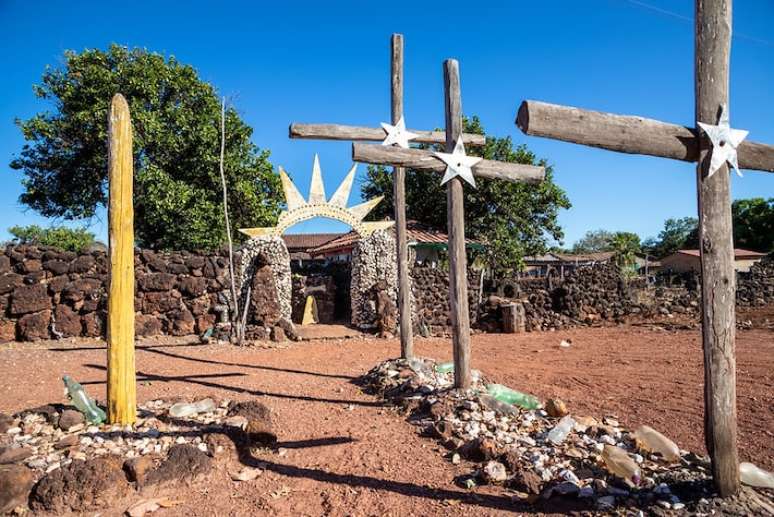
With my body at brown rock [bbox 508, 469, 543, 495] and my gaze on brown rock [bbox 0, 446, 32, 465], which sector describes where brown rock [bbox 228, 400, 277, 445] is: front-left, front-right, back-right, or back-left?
front-right

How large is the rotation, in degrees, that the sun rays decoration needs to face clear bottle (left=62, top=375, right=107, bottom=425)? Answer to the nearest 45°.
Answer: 0° — it already faces it

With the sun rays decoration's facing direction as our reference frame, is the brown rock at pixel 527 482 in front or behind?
in front

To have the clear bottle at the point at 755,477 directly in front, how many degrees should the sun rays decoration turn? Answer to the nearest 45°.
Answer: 0° — it already faces it

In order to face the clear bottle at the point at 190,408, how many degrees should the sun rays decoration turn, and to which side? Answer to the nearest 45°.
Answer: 0° — it already faces it

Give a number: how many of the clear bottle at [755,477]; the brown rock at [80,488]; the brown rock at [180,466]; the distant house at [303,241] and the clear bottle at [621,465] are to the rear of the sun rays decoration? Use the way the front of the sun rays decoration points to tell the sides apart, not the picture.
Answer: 1

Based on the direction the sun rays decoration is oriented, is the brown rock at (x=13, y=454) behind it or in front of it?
in front

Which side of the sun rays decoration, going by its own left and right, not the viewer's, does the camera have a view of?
front

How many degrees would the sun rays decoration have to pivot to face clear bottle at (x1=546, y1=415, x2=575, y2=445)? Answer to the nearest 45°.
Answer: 0° — it already faces it

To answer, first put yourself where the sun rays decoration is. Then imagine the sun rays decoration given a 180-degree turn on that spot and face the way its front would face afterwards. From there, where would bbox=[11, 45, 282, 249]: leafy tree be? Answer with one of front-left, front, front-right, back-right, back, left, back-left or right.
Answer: front-left

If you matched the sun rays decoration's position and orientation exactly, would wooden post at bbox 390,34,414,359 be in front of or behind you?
in front

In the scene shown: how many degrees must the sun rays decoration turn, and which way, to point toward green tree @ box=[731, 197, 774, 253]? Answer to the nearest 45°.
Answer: approximately 135° to its left

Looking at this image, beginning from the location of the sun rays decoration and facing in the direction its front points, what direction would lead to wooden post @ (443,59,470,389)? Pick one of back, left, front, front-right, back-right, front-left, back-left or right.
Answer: front
